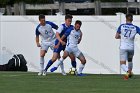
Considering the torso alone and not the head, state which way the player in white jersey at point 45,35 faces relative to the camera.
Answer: toward the camera
